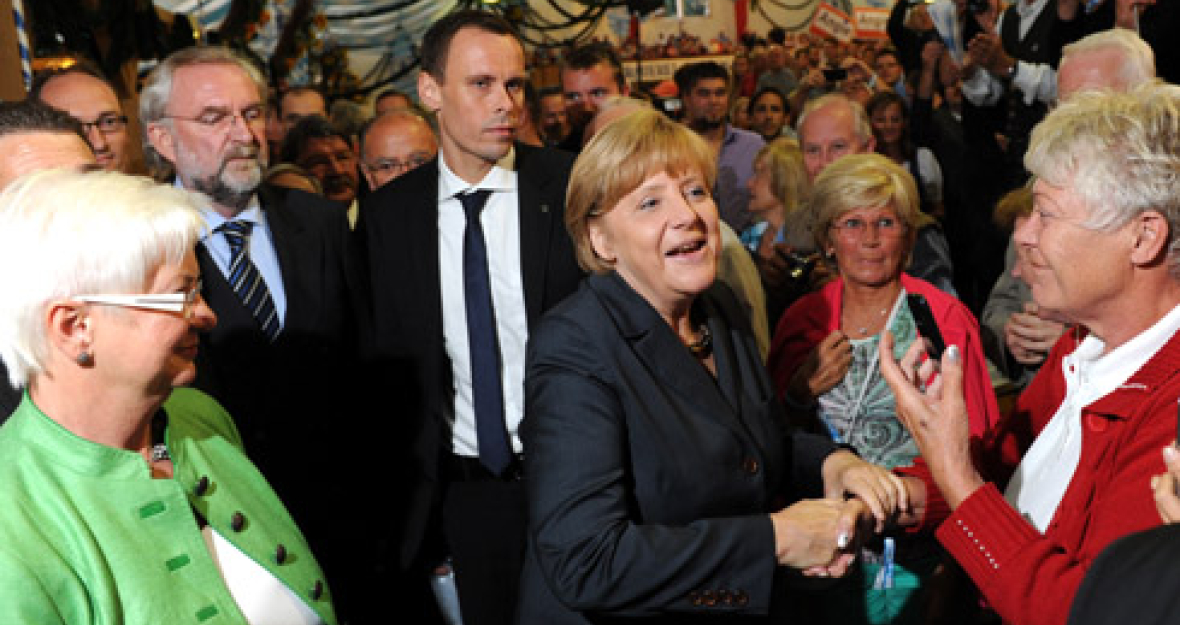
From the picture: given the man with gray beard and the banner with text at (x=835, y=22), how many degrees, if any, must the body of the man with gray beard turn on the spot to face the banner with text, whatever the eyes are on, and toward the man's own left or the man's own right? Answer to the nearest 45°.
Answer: approximately 135° to the man's own left

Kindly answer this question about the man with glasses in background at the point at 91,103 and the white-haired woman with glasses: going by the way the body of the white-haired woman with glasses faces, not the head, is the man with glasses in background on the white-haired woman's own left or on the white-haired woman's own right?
on the white-haired woman's own left

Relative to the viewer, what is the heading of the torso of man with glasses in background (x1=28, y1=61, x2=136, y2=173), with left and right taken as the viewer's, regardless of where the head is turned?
facing the viewer

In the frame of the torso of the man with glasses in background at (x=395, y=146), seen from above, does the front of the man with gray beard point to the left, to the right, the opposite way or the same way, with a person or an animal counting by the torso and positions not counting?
the same way

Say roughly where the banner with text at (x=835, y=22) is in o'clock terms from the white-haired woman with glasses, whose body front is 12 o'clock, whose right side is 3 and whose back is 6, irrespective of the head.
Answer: The banner with text is roughly at 9 o'clock from the white-haired woman with glasses.

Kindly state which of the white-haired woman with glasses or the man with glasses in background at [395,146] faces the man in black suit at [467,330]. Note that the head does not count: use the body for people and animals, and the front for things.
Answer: the man with glasses in background

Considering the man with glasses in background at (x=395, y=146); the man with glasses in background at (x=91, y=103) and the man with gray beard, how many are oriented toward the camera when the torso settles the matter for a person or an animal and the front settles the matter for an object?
3

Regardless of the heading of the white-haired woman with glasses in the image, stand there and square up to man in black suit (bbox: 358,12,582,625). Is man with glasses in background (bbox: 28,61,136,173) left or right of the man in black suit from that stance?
left

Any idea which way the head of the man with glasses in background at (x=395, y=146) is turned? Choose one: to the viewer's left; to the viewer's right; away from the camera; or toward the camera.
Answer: toward the camera

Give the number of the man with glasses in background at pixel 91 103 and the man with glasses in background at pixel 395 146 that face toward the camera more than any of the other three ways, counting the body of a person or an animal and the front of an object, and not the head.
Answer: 2

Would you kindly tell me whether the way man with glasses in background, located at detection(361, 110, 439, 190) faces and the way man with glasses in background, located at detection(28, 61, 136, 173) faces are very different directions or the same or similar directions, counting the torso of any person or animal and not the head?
same or similar directions

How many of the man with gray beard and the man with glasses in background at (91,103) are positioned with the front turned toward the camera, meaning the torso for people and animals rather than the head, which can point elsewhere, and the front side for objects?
2

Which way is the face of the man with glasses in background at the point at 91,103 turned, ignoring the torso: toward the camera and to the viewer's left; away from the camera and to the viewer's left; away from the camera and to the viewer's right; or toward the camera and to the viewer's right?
toward the camera and to the viewer's right

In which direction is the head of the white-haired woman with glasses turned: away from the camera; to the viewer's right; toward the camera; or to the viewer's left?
to the viewer's right

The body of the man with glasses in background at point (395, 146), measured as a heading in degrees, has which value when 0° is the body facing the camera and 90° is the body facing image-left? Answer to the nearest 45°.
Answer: approximately 0°
